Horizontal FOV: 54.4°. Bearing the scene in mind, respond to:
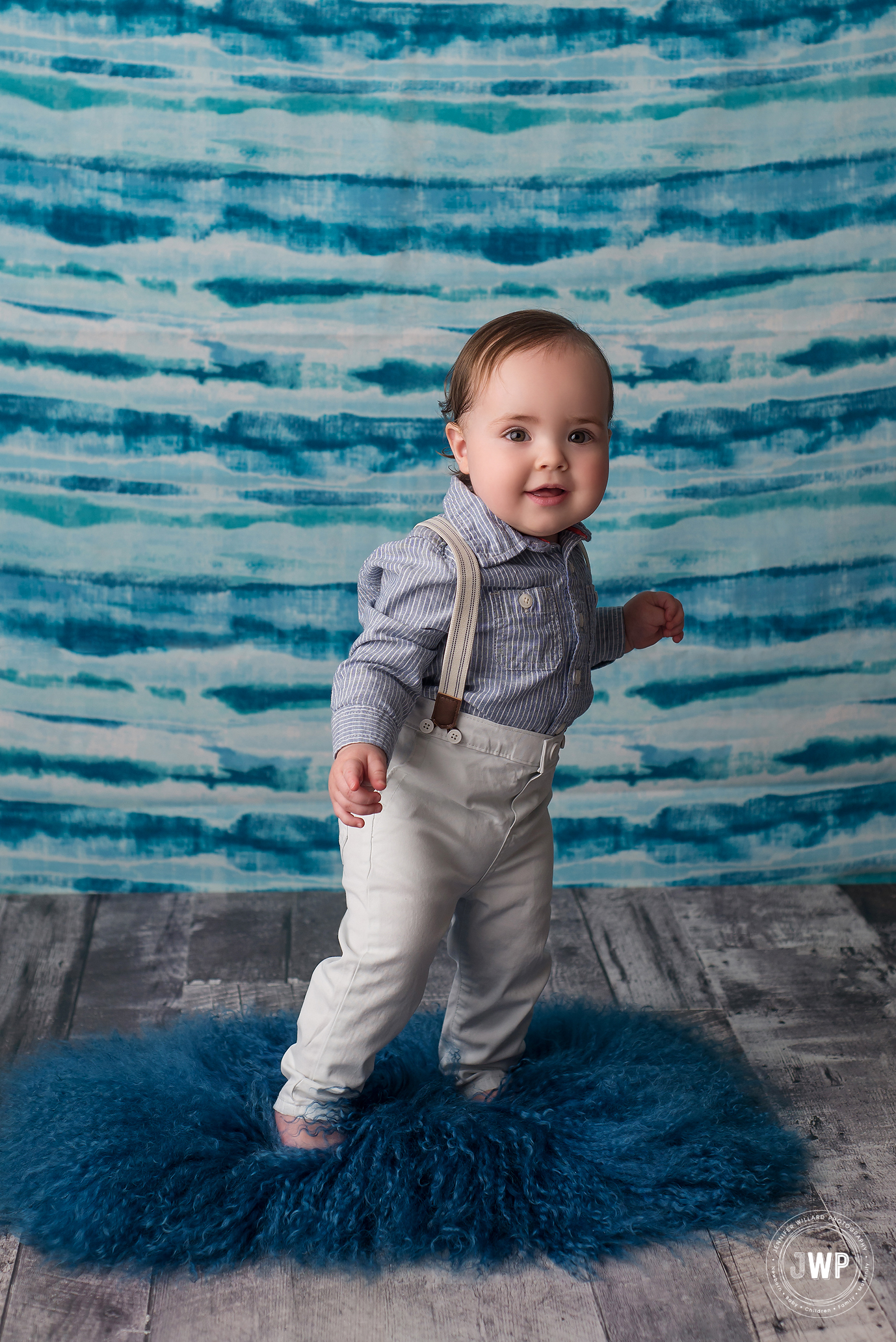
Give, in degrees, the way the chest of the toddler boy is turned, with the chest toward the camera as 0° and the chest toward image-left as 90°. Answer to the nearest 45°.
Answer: approximately 315°
